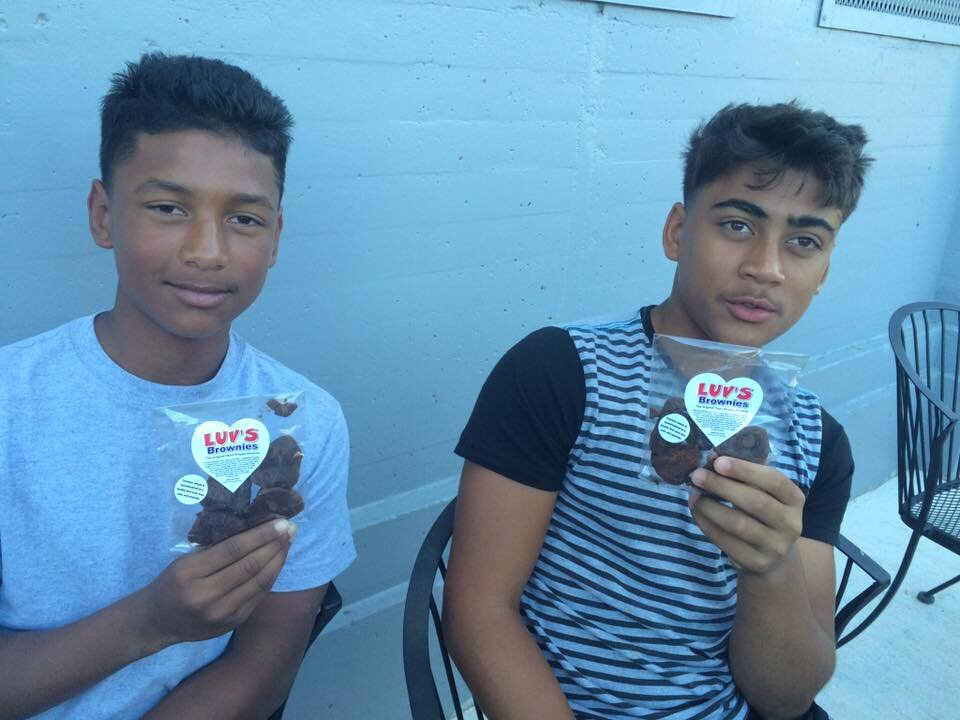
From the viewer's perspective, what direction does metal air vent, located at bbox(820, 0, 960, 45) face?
toward the camera

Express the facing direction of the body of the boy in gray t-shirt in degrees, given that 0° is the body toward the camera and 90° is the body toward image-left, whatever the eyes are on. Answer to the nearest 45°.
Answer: approximately 0°

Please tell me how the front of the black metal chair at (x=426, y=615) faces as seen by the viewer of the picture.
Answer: facing the viewer and to the right of the viewer

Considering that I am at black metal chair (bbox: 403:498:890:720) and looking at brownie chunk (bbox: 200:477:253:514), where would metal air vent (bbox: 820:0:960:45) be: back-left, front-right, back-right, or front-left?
back-right

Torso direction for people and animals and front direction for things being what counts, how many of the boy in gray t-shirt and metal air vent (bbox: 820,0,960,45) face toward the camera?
2

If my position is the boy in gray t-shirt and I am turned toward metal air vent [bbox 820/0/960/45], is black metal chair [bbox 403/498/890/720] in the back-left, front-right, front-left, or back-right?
front-right

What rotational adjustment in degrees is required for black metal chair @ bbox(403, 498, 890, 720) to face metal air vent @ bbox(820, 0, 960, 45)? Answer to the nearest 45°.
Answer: approximately 135° to its left
